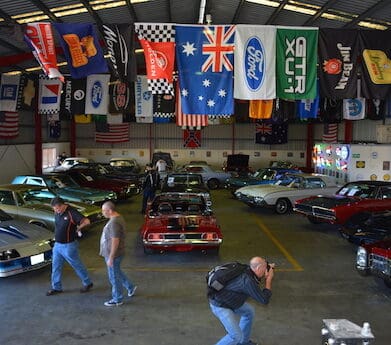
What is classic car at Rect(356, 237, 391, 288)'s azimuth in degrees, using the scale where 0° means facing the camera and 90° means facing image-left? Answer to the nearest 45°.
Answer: approximately 45°

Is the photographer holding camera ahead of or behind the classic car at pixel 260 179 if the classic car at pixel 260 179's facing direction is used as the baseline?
ahead
